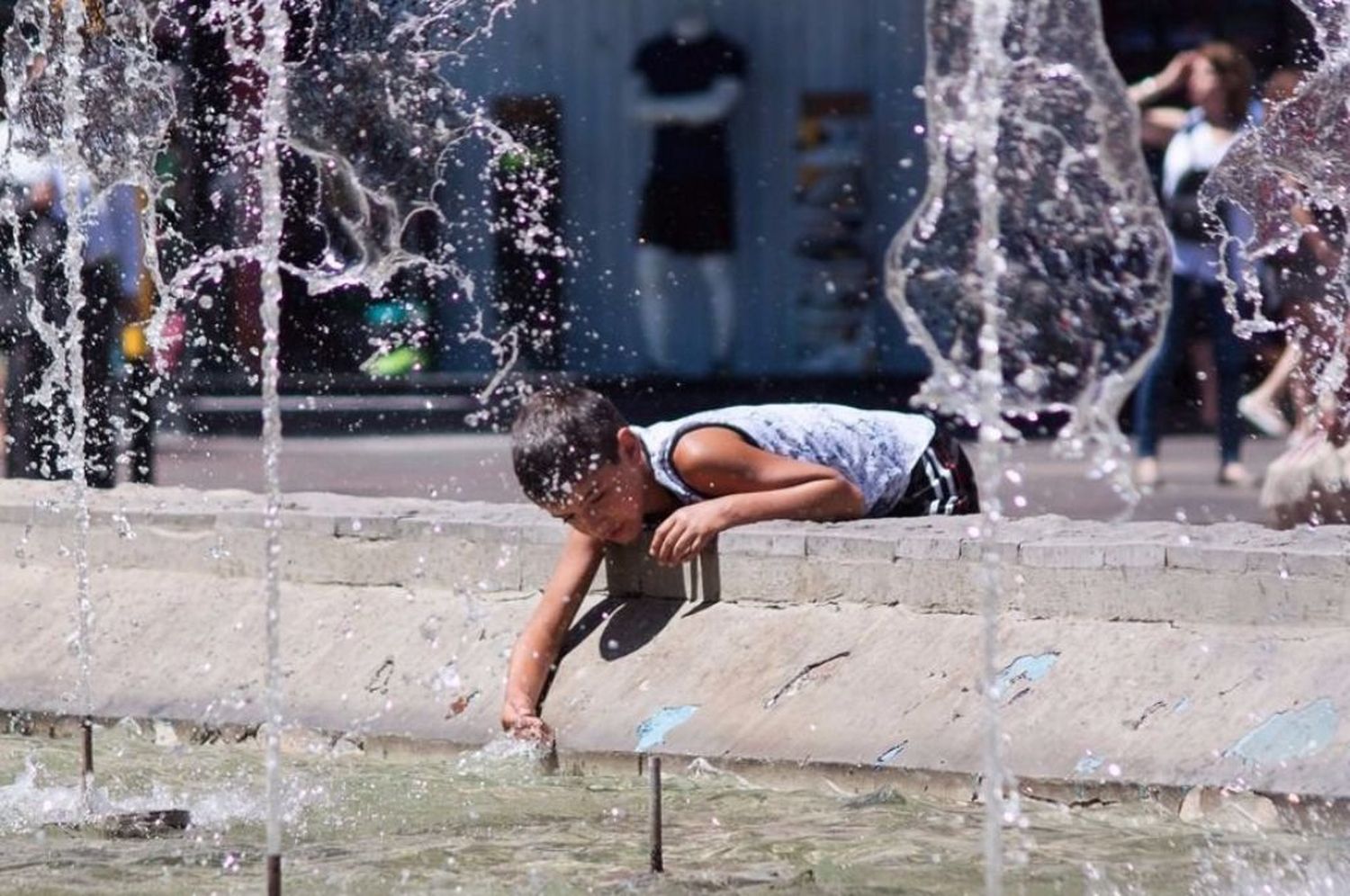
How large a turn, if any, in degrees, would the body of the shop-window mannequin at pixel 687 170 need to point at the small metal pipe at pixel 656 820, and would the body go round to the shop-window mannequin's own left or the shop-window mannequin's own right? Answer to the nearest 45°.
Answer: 0° — they already face it

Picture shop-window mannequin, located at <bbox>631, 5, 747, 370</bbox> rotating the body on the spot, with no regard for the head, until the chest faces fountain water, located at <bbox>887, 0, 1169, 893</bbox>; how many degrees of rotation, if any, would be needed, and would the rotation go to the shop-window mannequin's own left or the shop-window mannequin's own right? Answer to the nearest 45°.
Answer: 0° — they already face it

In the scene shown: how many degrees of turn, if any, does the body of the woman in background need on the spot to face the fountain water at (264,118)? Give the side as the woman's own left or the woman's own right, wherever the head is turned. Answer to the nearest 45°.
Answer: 0° — they already face it

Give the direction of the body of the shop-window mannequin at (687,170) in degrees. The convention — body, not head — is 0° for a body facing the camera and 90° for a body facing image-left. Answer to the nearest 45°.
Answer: approximately 0°

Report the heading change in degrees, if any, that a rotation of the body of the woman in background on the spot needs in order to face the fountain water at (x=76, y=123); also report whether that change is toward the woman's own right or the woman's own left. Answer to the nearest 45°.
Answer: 0° — they already face it
